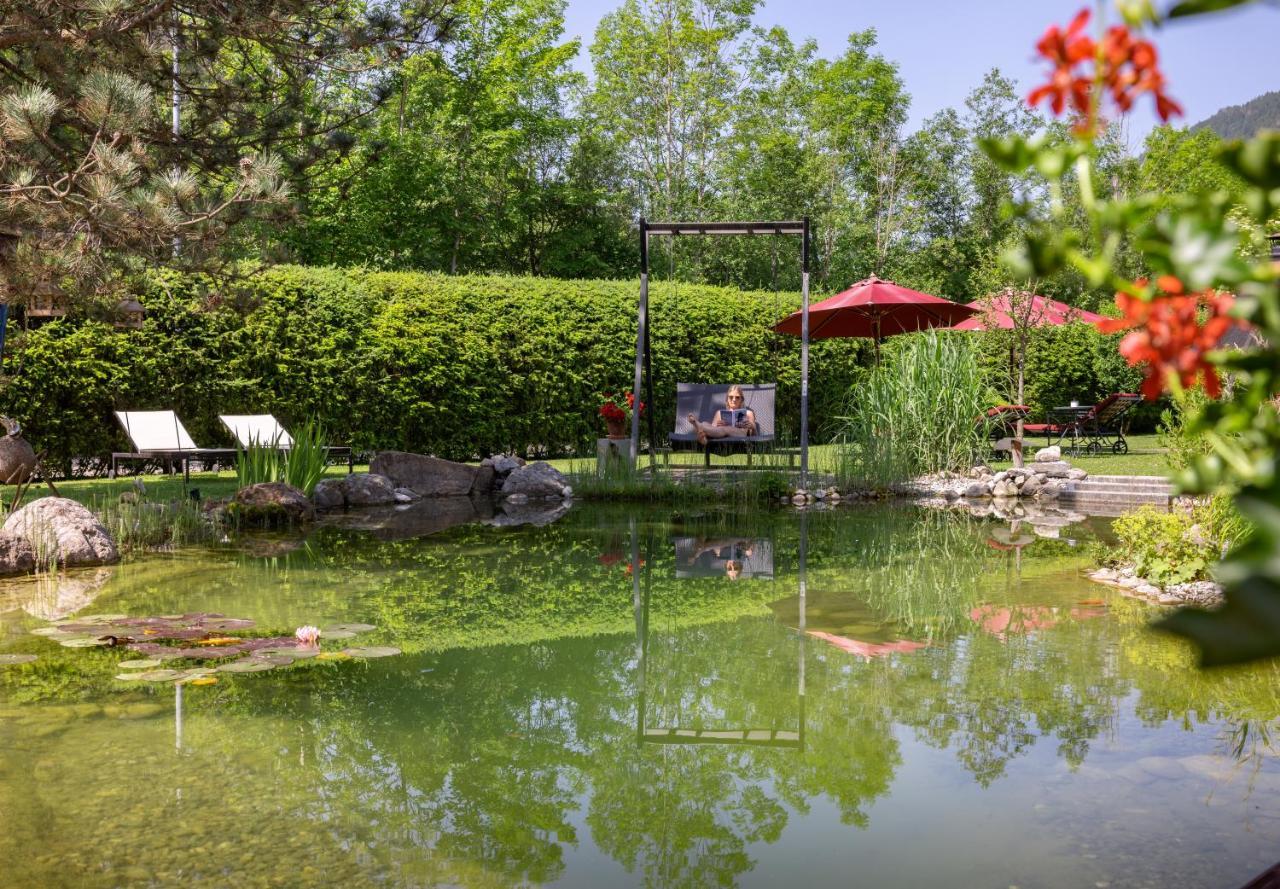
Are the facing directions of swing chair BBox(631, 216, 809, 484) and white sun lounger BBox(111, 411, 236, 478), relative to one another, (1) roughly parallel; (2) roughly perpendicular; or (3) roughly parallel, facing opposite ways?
roughly perpendicular

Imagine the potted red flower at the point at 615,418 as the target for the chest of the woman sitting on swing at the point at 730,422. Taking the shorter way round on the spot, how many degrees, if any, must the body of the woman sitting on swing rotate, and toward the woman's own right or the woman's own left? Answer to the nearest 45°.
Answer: approximately 90° to the woman's own right

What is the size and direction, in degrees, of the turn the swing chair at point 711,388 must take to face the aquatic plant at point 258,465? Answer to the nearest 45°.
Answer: approximately 45° to its right

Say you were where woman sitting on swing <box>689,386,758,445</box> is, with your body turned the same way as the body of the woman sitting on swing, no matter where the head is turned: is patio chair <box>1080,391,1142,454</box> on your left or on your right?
on your left

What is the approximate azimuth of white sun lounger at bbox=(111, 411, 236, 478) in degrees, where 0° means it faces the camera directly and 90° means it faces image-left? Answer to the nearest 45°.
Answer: approximately 315°

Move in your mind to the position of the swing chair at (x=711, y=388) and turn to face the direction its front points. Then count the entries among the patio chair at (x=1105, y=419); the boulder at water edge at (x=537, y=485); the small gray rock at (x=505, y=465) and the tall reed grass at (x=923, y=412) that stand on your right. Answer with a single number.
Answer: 2

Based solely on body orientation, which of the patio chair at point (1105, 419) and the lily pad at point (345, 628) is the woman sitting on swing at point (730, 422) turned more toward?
the lily pad

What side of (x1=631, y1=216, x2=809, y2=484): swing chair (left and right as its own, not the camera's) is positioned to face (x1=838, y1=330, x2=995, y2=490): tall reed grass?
left
